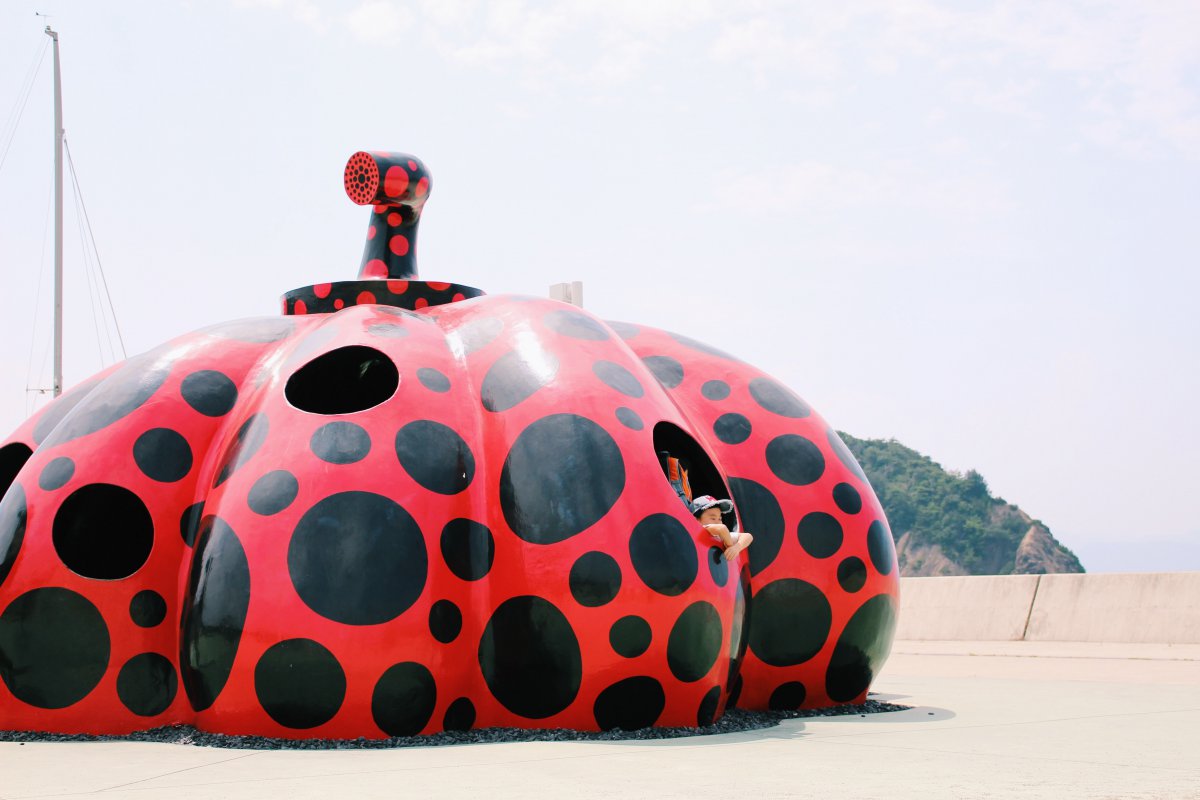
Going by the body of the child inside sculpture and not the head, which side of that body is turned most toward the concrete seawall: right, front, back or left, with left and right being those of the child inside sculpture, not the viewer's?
left

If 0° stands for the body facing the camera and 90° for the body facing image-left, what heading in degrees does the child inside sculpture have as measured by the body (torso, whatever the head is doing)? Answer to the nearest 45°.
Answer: approximately 315°
